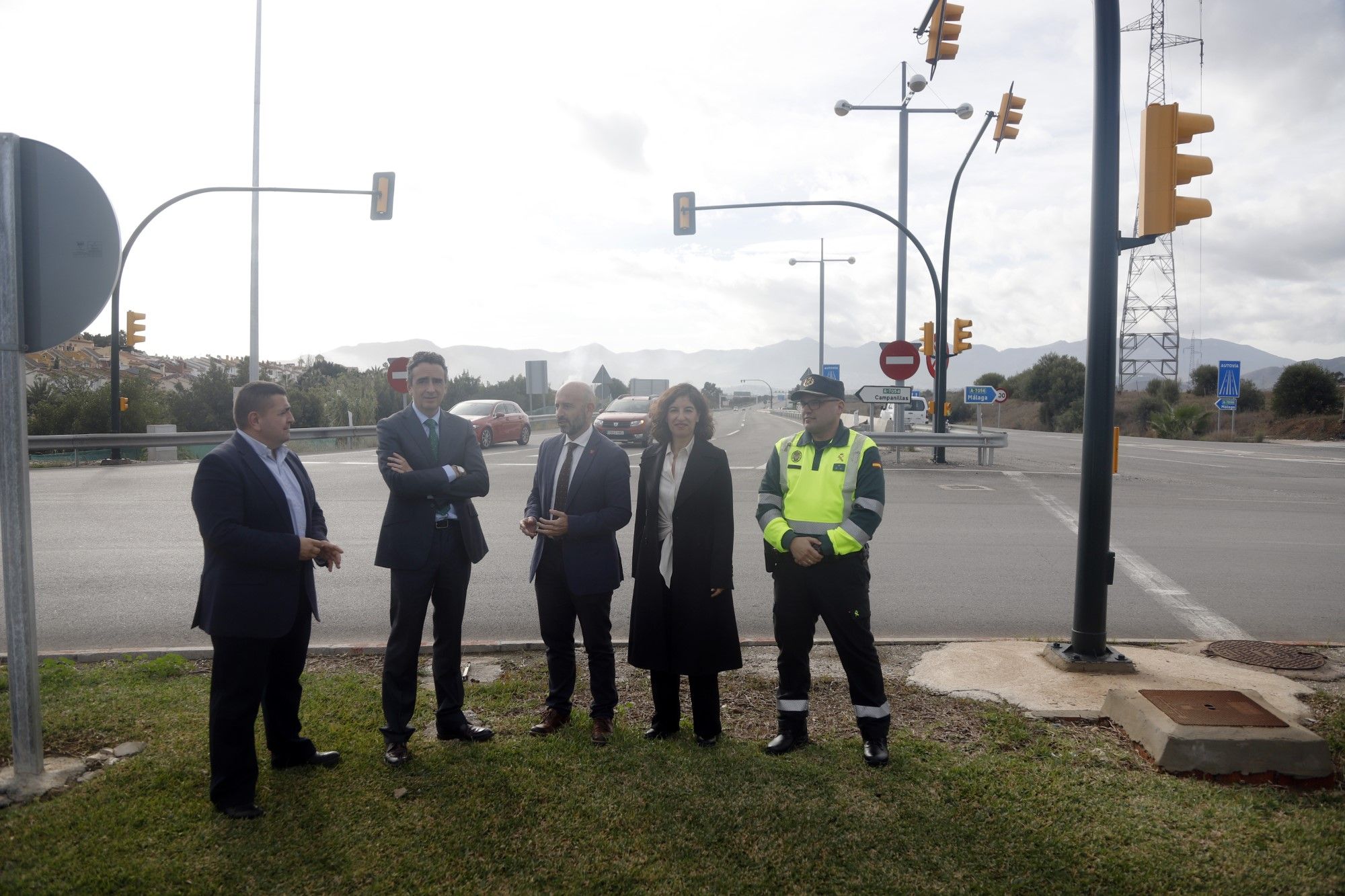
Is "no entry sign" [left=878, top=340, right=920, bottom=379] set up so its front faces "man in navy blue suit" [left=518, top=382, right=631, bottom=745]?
yes

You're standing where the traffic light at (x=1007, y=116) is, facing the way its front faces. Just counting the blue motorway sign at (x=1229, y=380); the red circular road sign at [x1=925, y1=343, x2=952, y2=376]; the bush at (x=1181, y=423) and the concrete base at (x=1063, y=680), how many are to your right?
1

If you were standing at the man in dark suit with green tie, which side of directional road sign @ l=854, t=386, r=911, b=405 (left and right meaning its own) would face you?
front

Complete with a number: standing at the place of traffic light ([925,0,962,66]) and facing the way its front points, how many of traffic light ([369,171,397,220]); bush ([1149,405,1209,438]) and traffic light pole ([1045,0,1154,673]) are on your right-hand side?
1

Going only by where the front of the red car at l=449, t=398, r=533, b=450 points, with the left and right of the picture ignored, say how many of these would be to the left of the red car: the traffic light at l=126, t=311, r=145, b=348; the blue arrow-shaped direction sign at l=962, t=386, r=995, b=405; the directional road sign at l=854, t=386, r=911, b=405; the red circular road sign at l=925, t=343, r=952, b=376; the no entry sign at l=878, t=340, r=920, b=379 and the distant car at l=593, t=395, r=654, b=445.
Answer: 5

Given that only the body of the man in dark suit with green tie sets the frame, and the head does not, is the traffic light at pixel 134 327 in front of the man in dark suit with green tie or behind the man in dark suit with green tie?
behind

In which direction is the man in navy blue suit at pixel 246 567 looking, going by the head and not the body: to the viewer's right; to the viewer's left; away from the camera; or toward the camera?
to the viewer's right

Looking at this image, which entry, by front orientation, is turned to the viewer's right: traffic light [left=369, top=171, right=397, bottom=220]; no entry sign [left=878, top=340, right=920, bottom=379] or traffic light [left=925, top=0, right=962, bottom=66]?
traffic light [left=925, top=0, right=962, bottom=66]

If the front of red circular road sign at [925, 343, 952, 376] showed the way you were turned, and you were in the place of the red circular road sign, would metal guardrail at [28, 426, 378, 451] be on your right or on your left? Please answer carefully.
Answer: on your right

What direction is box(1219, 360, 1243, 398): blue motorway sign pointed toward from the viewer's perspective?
toward the camera

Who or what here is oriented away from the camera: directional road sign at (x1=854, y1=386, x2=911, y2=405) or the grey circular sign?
the grey circular sign

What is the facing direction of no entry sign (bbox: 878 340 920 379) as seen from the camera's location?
facing the viewer
